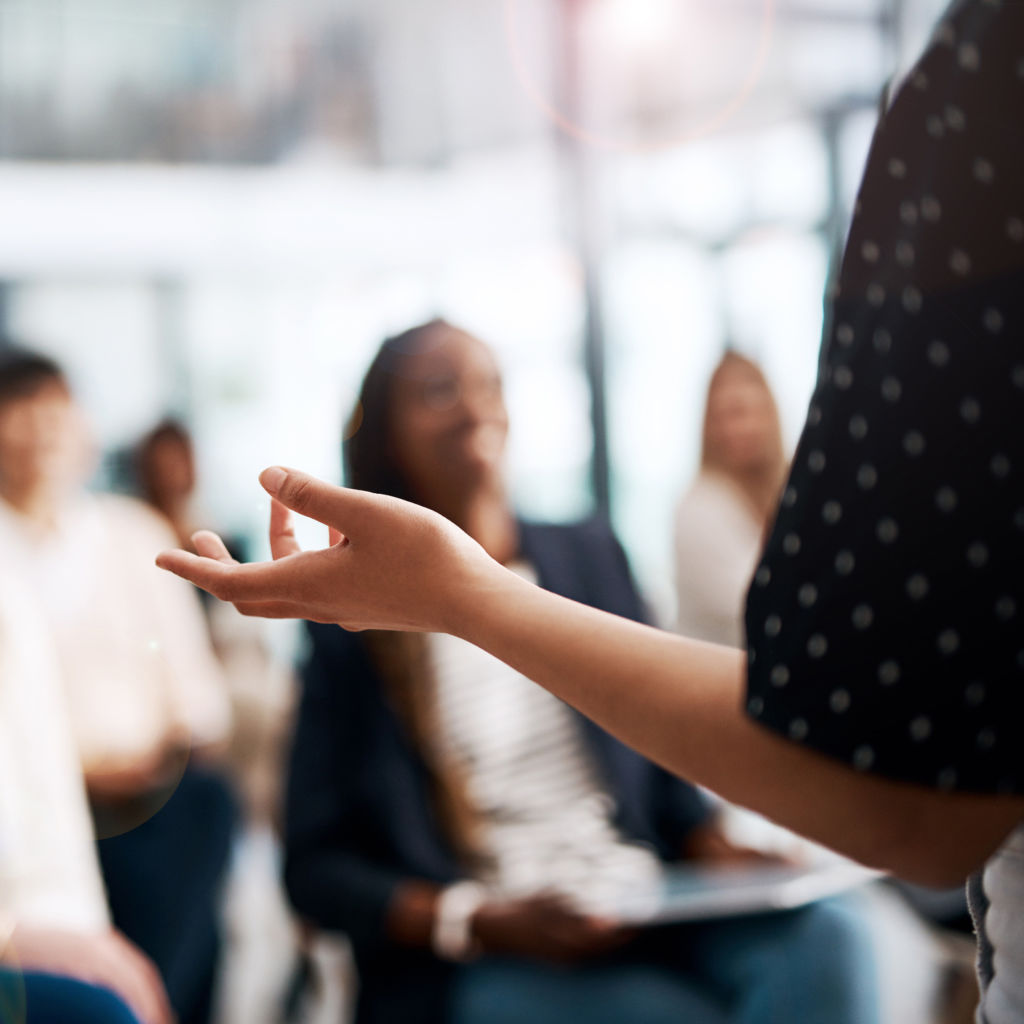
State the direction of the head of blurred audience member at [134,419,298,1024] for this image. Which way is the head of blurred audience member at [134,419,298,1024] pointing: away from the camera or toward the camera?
toward the camera

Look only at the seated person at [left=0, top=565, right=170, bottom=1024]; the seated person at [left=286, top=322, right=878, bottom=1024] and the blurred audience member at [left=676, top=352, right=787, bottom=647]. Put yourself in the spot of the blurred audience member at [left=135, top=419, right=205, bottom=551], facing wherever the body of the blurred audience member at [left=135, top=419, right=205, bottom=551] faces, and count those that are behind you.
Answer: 0

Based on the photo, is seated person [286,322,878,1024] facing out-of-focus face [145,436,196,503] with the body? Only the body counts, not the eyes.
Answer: no

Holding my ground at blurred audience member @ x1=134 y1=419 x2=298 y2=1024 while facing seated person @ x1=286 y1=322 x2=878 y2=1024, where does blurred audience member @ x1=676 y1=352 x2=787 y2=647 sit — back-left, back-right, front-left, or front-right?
front-left

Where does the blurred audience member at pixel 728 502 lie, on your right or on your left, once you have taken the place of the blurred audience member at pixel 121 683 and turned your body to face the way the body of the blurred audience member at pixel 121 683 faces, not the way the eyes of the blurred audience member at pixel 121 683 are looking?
on your left

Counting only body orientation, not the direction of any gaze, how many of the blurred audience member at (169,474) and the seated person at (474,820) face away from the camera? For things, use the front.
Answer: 0

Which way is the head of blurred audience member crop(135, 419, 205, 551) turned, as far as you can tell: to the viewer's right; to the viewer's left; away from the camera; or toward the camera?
toward the camera

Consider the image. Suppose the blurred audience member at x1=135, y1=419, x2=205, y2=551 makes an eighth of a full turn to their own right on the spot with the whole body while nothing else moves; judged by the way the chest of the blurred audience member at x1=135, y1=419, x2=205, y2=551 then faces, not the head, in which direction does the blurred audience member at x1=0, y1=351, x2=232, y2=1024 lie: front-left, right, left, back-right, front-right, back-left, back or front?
front

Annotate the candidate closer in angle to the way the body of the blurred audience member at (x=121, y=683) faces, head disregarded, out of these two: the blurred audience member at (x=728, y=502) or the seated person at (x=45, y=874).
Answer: the seated person

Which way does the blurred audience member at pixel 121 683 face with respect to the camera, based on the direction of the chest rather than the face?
toward the camera

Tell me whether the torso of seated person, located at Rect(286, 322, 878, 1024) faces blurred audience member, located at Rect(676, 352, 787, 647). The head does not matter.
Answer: no

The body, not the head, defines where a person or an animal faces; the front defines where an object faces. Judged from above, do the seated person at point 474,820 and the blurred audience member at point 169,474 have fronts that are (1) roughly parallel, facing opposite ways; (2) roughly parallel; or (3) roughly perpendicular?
roughly parallel

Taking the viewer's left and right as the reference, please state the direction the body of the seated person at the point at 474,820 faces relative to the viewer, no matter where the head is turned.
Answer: facing the viewer and to the right of the viewer
